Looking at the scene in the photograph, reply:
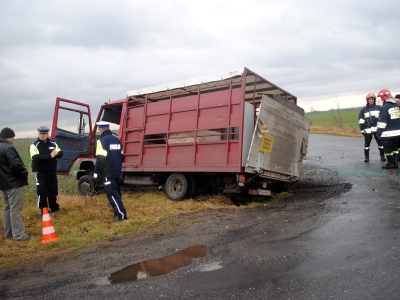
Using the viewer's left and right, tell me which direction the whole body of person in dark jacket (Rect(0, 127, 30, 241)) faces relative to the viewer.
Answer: facing away from the viewer and to the right of the viewer

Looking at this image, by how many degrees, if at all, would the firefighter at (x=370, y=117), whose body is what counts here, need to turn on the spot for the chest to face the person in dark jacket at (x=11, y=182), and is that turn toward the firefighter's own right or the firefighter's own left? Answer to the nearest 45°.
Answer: approximately 45° to the firefighter's own right

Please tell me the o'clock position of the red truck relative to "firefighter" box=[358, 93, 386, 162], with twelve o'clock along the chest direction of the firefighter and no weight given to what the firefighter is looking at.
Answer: The red truck is roughly at 1 o'clock from the firefighter.

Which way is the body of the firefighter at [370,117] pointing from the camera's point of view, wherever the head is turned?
toward the camera

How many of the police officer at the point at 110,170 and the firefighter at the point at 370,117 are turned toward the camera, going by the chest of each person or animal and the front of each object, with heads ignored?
1

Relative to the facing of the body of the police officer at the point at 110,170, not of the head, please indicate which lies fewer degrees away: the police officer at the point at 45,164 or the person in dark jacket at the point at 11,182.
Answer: the police officer

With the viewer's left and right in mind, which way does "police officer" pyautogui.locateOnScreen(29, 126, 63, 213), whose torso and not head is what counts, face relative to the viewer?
facing the viewer and to the right of the viewer

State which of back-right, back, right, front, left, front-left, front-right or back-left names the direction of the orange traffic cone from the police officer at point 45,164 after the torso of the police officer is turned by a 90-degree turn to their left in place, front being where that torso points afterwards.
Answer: back-right

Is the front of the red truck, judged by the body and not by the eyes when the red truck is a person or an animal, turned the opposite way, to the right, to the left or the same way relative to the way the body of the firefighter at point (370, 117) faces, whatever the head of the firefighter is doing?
to the right

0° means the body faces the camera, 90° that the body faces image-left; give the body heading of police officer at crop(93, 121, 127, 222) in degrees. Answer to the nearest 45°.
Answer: approximately 135°

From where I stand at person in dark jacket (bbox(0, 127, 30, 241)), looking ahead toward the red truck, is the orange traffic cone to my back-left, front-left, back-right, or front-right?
front-right
